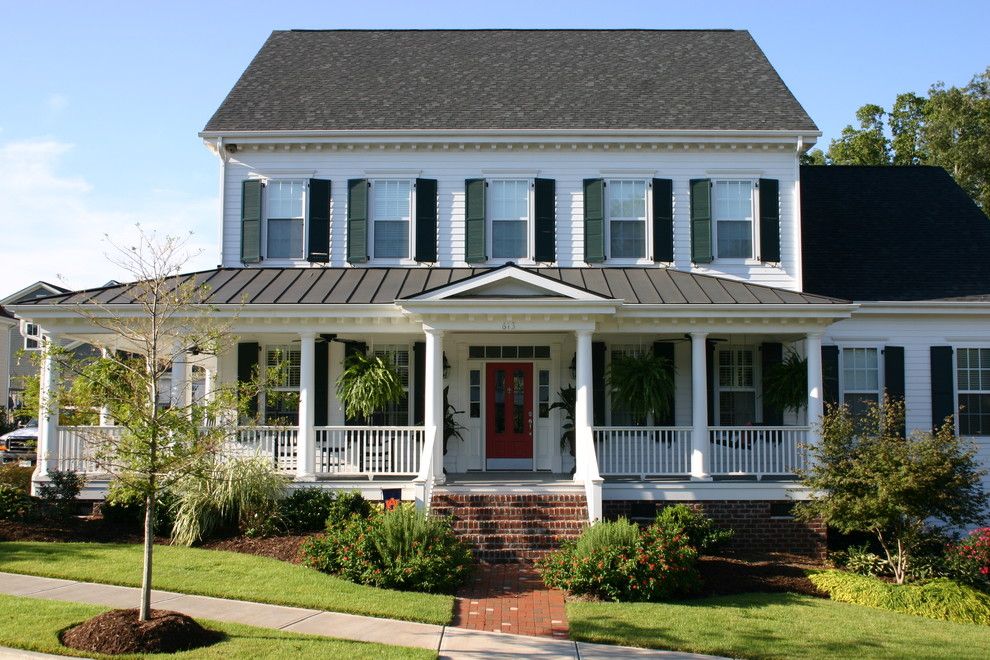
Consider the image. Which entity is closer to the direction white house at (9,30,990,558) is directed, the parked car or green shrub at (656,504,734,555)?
the green shrub

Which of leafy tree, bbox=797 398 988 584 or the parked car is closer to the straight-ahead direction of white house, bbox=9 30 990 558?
the leafy tree

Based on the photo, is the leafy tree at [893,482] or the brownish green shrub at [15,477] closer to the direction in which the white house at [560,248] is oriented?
the leafy tree

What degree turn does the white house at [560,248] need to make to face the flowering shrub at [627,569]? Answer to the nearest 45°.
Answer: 0° — it already faces it

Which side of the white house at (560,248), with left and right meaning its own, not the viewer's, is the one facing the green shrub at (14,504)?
right

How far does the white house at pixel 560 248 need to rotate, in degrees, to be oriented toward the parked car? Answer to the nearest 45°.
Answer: approximately 135° to its right

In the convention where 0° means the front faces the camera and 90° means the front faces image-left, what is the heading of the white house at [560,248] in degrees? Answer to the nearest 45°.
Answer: approximately 0°

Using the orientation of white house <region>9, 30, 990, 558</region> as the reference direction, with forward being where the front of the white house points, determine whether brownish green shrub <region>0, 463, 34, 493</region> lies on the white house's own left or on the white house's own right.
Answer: on the white house's own right
